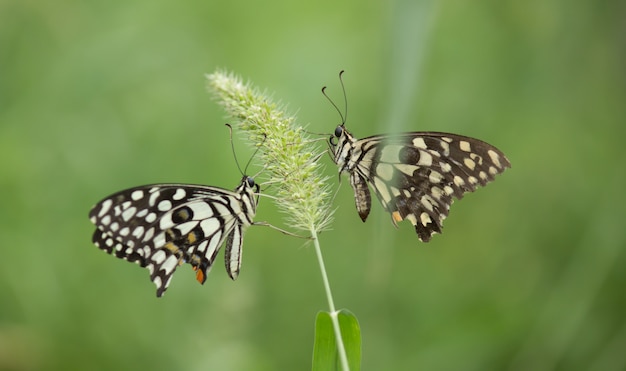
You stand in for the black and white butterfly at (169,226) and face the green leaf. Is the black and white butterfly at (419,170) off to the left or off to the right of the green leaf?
left

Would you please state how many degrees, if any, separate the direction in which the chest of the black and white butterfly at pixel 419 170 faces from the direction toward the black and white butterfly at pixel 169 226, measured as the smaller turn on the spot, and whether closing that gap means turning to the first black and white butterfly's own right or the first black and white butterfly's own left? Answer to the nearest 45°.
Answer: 0° — it already faces it

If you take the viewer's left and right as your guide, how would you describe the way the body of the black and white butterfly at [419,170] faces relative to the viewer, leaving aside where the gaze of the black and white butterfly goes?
facing to the left of the viewer

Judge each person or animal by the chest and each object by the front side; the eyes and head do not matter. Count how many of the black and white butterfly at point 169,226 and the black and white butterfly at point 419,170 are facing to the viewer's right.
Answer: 1

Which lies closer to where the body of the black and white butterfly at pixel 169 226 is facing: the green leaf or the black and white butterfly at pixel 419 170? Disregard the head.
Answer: the black and white butterfly

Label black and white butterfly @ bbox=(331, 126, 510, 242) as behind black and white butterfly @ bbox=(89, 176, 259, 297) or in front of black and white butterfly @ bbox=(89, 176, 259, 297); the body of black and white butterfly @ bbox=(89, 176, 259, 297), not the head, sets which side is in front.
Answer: in front

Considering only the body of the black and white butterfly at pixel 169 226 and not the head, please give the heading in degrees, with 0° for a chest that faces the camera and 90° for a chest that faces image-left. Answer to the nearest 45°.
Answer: approximately 270°
